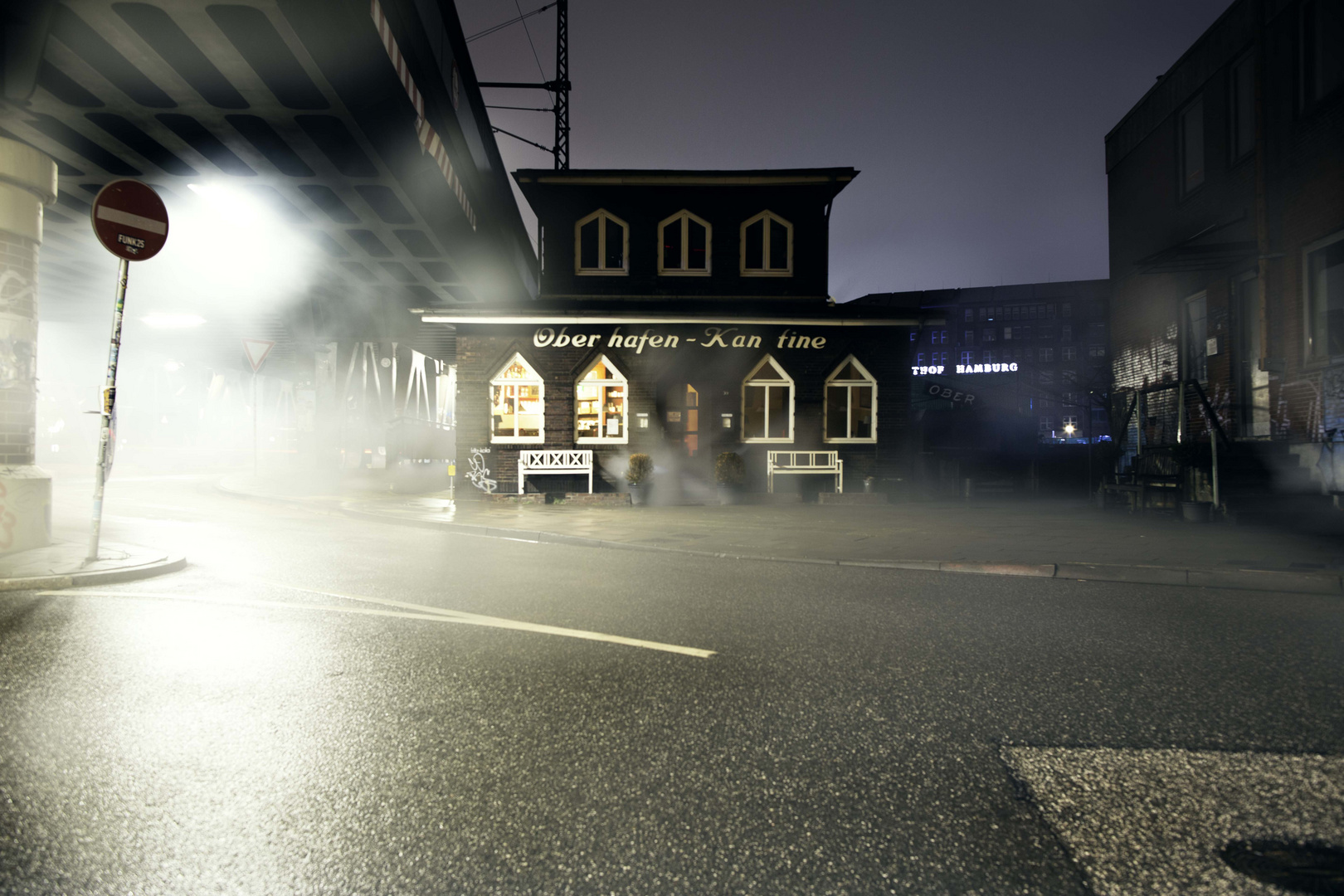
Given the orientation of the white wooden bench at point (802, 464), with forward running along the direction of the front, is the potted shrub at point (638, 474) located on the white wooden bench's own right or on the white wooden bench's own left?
on the white wooden bench's own right

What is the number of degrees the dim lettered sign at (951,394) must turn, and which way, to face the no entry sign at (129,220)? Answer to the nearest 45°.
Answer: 0° — it already faces it

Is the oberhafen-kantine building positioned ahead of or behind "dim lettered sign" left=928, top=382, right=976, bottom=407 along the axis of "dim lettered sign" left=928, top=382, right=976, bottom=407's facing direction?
ahead

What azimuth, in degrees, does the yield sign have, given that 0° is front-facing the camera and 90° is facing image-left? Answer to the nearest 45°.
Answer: approximately 0°

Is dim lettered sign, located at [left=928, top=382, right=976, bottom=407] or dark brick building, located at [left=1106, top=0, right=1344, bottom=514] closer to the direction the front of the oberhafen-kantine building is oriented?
the dark brick building

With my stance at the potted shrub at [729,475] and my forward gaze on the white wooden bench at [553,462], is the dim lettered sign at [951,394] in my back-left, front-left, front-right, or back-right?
back-right

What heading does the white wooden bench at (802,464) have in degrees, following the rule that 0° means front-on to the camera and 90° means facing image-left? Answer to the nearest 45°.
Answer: approximately 0°
